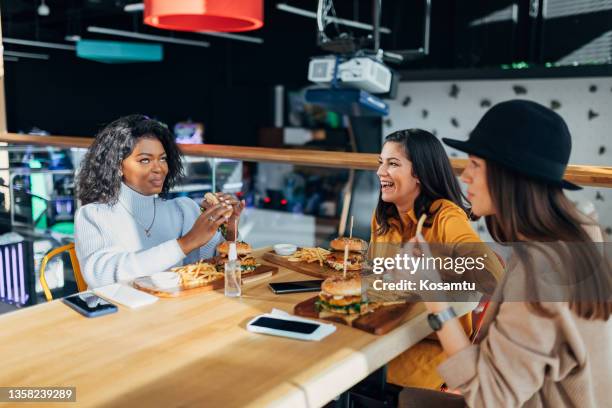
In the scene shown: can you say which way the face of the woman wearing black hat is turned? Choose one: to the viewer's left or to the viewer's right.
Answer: to the viewer's left

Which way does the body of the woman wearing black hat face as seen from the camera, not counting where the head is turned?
to the viewer's left

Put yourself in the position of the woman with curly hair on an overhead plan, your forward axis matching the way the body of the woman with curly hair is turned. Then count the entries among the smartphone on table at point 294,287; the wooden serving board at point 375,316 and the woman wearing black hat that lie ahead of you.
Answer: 3

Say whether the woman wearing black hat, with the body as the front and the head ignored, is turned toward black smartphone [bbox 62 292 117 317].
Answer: yes

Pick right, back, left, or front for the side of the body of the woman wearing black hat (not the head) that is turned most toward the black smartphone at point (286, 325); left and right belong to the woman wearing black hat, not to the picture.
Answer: front

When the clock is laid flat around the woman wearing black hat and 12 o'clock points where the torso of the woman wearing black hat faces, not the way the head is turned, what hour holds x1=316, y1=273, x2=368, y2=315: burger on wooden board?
The burger on wooden board is roughly at 1 o'clock from the woman wearing black hat.

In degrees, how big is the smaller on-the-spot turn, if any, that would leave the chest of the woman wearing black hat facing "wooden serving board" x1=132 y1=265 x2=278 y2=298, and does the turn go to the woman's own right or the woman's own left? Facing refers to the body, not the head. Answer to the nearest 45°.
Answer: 0° — they already face it

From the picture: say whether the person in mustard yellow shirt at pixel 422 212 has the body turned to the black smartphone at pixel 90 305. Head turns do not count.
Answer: yes

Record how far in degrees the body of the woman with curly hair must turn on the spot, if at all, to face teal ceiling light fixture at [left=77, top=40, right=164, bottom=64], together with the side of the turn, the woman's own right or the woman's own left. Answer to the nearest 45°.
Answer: approximately 135° to the woman's own left

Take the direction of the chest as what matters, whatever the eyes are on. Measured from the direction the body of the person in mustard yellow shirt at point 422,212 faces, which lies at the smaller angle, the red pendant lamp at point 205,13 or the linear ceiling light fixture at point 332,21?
the red pendant lamp

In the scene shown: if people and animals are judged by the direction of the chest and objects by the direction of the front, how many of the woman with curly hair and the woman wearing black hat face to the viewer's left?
1

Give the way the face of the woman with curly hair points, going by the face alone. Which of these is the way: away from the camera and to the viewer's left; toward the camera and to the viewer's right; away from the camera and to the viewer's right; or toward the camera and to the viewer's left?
toward the camera and to the viewer's right

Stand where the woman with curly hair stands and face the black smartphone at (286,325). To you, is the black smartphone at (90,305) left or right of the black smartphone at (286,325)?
right

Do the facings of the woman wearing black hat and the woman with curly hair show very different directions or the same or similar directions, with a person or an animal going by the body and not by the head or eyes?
very different directions

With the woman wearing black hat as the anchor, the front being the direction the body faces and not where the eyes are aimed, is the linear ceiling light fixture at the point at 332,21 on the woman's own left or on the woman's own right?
on the woman's own right
